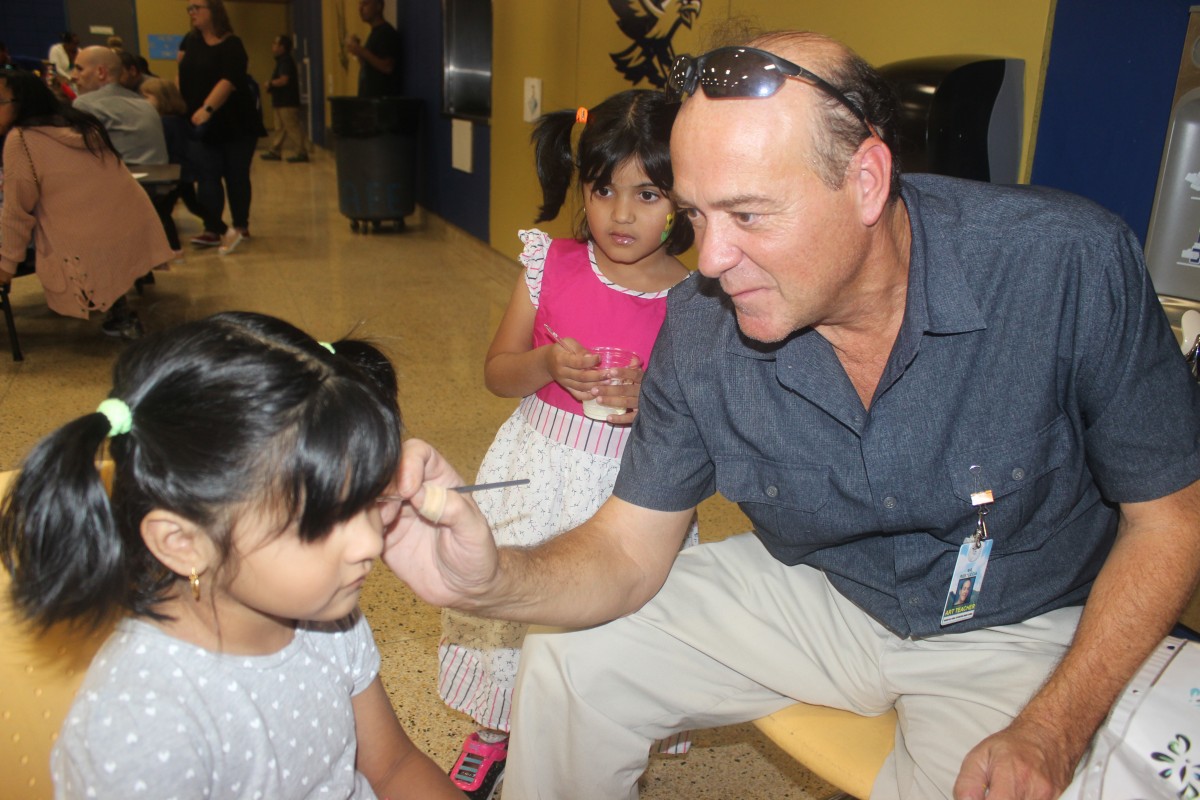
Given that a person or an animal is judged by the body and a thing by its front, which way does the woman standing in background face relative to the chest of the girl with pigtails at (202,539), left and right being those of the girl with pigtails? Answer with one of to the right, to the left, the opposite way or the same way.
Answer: to the right

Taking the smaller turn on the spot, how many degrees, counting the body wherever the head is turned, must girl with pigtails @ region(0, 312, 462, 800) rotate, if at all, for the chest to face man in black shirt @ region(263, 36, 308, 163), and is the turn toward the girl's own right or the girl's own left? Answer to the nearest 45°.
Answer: approximately 135° to the girl's own left

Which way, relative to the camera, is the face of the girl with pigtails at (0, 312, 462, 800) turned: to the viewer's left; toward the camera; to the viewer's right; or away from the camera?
to the viewer's right

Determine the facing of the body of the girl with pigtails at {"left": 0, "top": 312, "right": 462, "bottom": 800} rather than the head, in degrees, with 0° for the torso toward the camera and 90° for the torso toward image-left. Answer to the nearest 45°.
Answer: approximately 315°

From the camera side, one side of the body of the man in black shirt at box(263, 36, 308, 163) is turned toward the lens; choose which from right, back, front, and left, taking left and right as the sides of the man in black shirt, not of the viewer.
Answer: left

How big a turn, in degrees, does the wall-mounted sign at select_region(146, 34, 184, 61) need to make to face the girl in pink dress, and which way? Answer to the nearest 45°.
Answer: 0° — it already faces them

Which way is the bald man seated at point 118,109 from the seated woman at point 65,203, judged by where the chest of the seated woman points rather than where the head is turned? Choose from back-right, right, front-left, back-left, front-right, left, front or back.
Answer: front-right

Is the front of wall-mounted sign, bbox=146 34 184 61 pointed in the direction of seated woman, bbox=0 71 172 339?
yes

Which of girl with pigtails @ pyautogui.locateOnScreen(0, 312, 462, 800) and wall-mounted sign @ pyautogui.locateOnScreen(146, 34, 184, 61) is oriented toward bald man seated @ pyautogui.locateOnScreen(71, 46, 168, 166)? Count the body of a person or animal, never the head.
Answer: the wall-mounted sign
